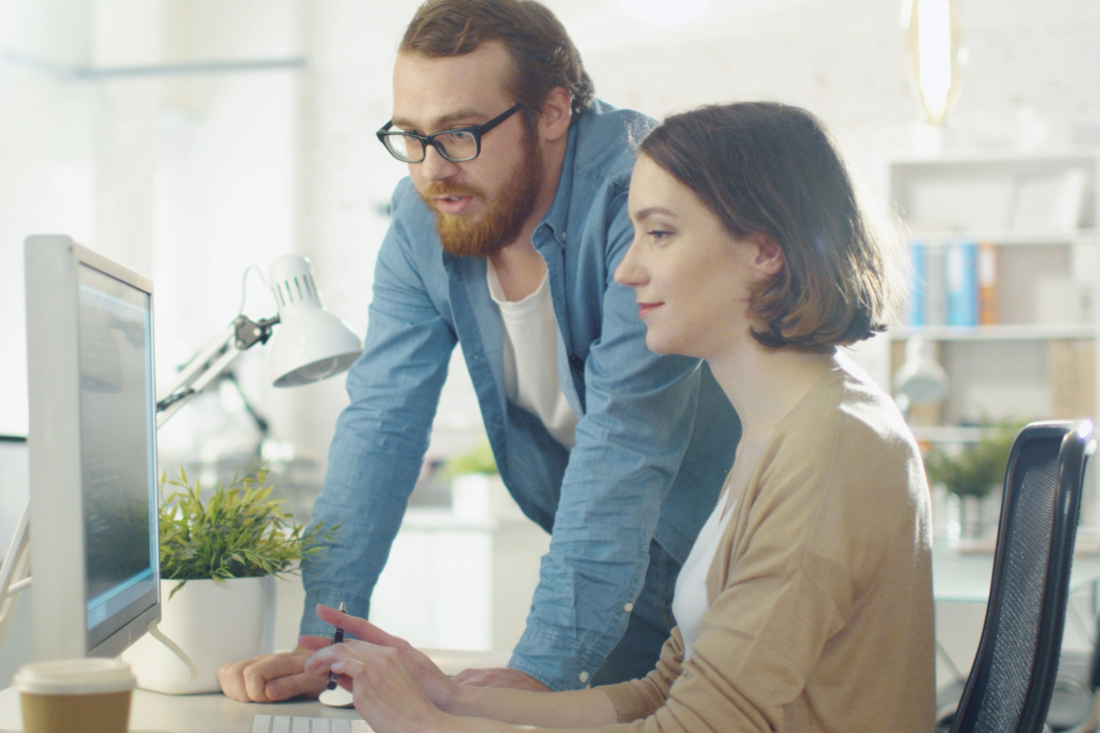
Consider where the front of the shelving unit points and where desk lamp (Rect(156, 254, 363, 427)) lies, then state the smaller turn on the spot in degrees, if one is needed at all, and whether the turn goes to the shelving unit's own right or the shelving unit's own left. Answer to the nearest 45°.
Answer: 0° — it already faces it

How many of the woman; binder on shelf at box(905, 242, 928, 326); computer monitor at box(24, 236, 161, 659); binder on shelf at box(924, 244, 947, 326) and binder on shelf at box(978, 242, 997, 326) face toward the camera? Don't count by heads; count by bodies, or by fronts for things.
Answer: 3

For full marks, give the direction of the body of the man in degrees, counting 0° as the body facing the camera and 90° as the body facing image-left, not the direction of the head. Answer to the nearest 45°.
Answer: approximately 45°

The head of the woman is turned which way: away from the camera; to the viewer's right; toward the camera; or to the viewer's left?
to the viewer's left

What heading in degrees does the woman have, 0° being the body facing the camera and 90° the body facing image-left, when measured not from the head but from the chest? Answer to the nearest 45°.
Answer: approximately 90°

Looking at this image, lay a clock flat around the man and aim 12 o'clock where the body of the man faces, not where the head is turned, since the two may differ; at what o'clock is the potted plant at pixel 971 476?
The potted plant is roughly at 6 o'clock from the man.

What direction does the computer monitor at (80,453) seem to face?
to the viewer's right

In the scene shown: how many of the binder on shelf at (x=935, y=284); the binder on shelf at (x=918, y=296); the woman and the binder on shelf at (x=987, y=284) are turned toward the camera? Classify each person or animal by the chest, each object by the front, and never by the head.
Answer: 3

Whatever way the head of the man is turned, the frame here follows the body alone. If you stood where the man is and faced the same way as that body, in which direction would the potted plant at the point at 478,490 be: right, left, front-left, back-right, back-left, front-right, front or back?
back-right

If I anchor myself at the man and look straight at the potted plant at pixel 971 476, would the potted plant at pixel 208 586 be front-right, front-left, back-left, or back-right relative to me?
back-left

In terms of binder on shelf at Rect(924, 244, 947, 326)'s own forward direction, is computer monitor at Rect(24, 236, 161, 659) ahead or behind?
ahead
